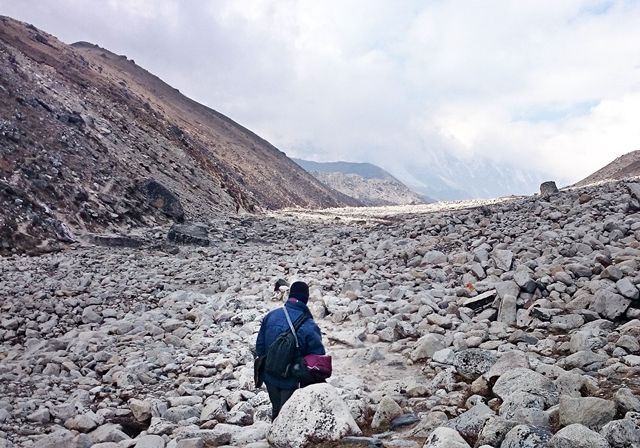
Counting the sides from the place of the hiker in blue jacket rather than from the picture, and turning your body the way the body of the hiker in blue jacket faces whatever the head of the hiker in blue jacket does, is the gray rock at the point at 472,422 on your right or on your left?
on your right

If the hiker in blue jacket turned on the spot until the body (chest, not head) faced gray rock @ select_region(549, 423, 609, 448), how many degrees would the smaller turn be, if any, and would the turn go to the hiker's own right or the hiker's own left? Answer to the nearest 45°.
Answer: approximately 135° to the hiker's own right

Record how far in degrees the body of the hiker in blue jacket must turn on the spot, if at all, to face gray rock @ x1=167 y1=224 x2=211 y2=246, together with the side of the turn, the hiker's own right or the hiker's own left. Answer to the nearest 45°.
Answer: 0° — they already face it

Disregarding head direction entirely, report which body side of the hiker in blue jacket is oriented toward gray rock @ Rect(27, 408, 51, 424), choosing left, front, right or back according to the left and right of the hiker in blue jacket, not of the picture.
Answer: left

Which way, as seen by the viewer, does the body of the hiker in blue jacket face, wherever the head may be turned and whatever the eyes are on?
away from the camera

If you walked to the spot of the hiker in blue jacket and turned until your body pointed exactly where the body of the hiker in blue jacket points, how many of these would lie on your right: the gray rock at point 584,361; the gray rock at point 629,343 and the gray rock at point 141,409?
2

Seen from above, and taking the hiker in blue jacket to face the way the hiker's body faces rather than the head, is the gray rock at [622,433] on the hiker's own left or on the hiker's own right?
on the hiker's own right

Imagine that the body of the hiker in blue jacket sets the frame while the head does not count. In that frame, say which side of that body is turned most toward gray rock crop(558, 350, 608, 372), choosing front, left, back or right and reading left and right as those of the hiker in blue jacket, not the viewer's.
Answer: right

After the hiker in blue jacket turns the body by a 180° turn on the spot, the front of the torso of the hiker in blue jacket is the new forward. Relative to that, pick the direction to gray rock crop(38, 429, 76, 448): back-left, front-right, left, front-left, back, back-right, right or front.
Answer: right

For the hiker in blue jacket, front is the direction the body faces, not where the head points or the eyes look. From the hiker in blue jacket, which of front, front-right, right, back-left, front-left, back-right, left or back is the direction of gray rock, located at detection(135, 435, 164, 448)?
left
